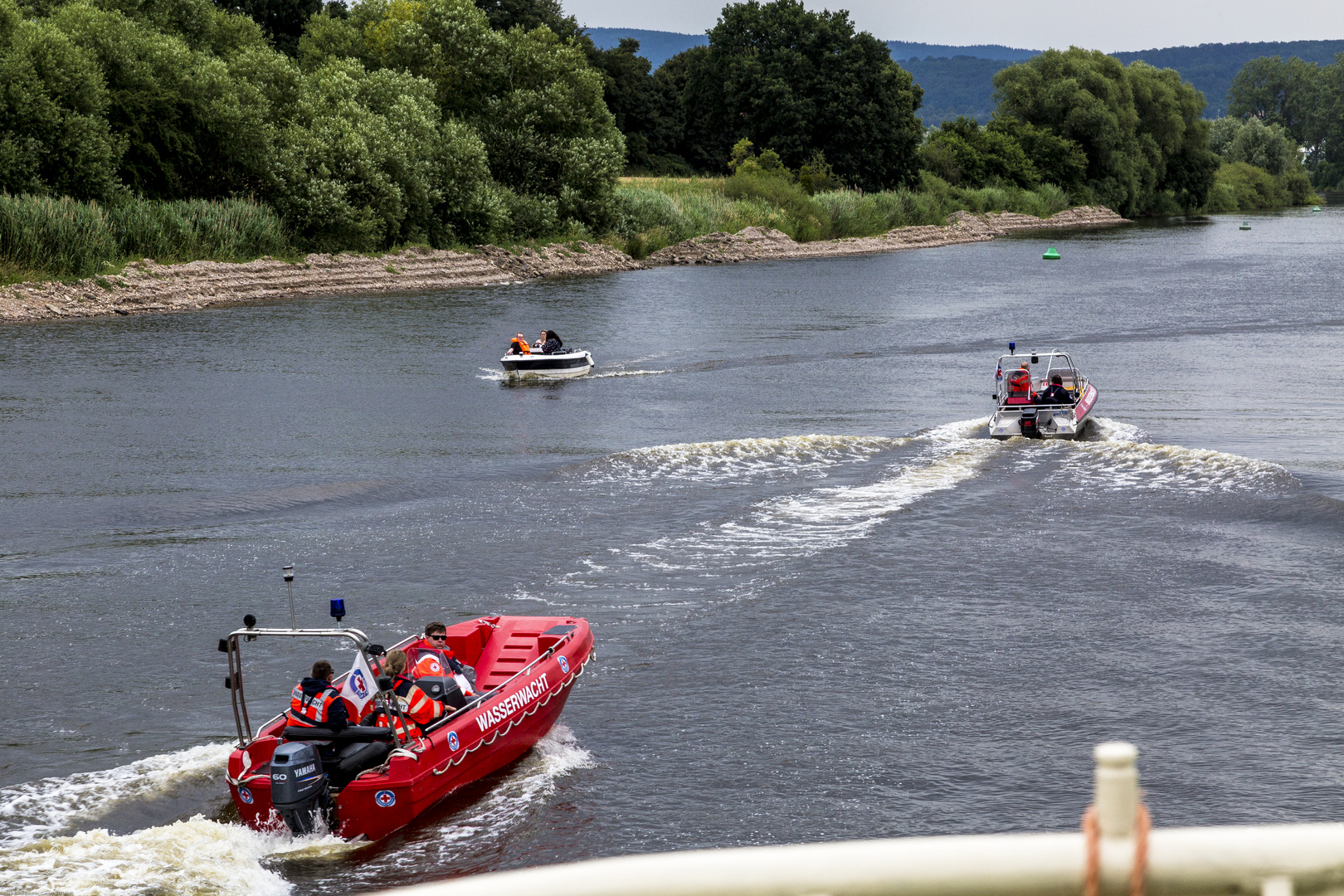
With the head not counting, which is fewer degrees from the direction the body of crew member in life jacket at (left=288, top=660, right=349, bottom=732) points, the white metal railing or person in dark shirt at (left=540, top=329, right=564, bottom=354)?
the person in dark shirt

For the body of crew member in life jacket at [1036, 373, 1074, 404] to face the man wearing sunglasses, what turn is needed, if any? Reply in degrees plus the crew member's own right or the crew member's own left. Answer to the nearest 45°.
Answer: approximately 180°

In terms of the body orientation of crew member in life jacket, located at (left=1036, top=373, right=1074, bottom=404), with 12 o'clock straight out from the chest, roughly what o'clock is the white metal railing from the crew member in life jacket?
The white metal railing is roughly at 6 o'clock from the crew member in life jacket.

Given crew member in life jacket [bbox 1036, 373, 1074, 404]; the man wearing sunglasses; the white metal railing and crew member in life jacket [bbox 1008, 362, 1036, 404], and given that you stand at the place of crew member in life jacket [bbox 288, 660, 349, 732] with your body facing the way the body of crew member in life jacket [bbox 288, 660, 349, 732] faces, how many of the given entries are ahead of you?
3

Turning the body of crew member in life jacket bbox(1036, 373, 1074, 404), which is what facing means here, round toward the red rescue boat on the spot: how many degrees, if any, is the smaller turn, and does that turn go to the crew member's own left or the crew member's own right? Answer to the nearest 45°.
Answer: approximately 180°

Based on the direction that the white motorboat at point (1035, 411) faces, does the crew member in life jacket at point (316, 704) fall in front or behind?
behind

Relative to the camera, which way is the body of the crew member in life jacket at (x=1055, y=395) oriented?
away from the camera

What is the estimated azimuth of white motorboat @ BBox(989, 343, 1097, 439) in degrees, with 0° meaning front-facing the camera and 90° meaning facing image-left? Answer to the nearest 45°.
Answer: approximately 225°

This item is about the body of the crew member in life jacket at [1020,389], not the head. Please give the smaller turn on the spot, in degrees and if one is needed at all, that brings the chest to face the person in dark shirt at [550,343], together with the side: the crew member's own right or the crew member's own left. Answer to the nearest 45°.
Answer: approximately 90° to the crew member's own left

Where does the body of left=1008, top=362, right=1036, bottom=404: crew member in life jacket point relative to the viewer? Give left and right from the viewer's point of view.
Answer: facing away from the viewer and to the right of the viewer

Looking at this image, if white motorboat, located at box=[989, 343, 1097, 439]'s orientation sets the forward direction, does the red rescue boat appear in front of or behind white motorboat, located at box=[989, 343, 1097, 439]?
behind
